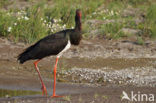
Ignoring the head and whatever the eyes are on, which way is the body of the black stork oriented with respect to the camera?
to the viewer's right
